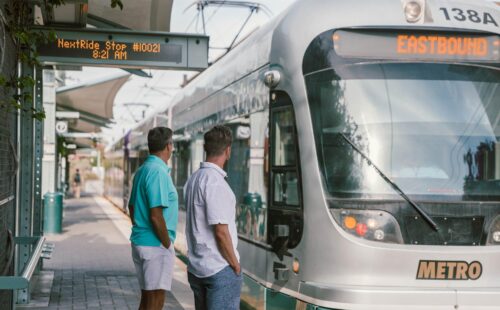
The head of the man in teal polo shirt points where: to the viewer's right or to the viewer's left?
to the viewer's right

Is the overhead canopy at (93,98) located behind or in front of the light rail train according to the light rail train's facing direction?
behind

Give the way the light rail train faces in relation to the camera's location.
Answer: facing the viewer and to the right of the viewer
